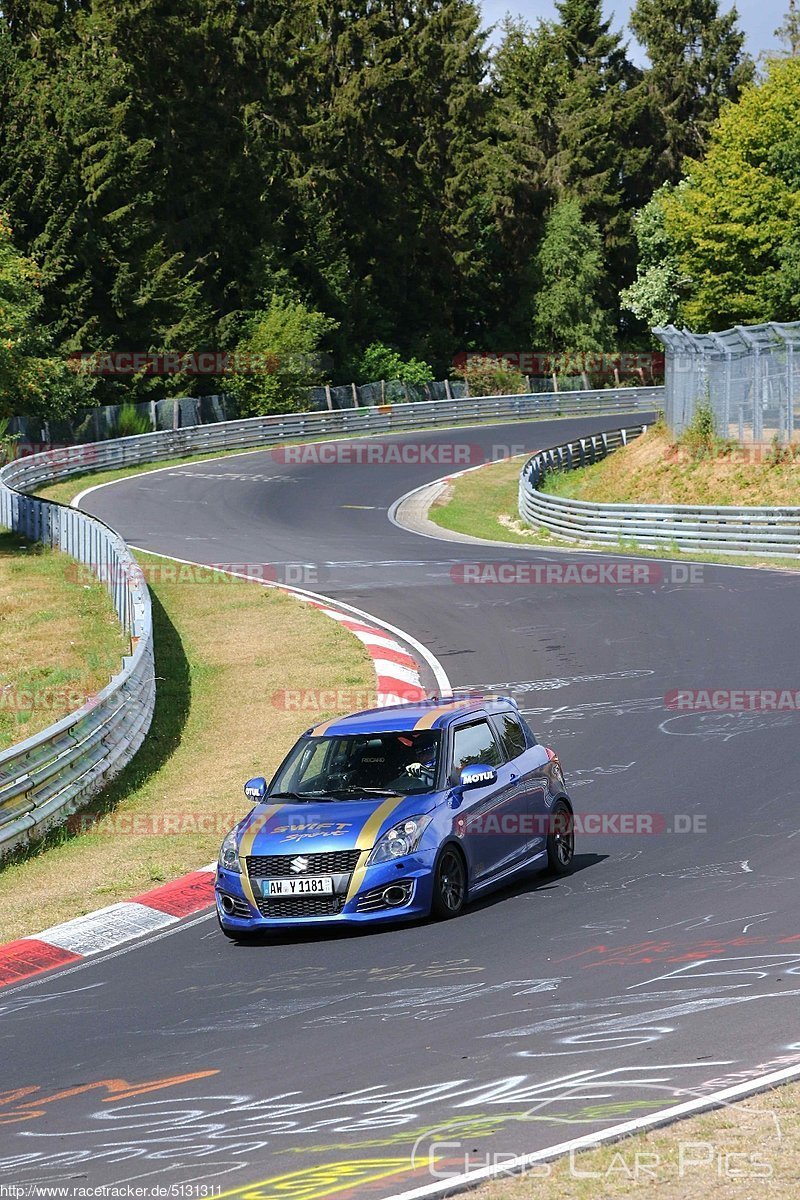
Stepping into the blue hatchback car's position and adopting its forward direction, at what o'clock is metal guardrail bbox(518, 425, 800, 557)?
The metal guardrail is roughly at 5 o'clock from the blue hatchback car.

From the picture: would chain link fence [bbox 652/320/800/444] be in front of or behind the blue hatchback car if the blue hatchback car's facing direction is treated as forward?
behind

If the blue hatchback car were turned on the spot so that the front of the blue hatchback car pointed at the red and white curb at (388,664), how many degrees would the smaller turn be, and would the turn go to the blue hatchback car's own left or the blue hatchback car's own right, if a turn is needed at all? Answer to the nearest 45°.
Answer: approximately 135° to the blue hatchback car's own right

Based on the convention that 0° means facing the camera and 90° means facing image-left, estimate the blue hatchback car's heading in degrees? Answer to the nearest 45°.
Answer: approximately 45°

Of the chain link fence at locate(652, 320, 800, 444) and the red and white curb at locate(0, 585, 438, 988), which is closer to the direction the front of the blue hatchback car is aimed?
the red and white curb
